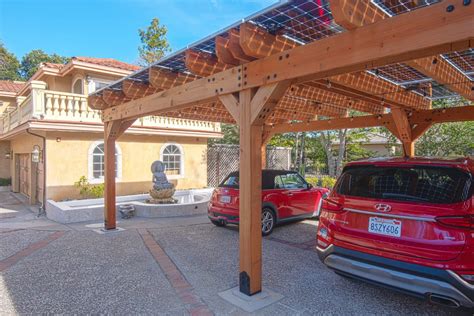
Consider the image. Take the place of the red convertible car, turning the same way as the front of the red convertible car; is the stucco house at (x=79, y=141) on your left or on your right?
on your left

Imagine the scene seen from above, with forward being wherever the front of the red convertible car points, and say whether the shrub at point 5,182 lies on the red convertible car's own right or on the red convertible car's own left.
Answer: on the red convertible car's own left

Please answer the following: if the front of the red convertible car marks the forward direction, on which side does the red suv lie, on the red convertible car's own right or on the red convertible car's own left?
on the red convertible car's own right

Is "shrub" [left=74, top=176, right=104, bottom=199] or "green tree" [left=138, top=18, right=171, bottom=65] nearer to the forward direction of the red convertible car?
the green tree

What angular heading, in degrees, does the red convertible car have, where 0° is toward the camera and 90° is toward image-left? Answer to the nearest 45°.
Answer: approximately 225°

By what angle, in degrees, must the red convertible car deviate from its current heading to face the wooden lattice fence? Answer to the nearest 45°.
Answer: approximately 45° to its left

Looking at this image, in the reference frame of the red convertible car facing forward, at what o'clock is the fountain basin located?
The fountain basin is roughly at 8 o'clock from the red convertible car.

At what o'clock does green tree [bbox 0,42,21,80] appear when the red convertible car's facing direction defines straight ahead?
The green tree is roughly at 9 o'clock from the red convertible car.

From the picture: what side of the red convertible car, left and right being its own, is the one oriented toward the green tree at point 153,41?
left
